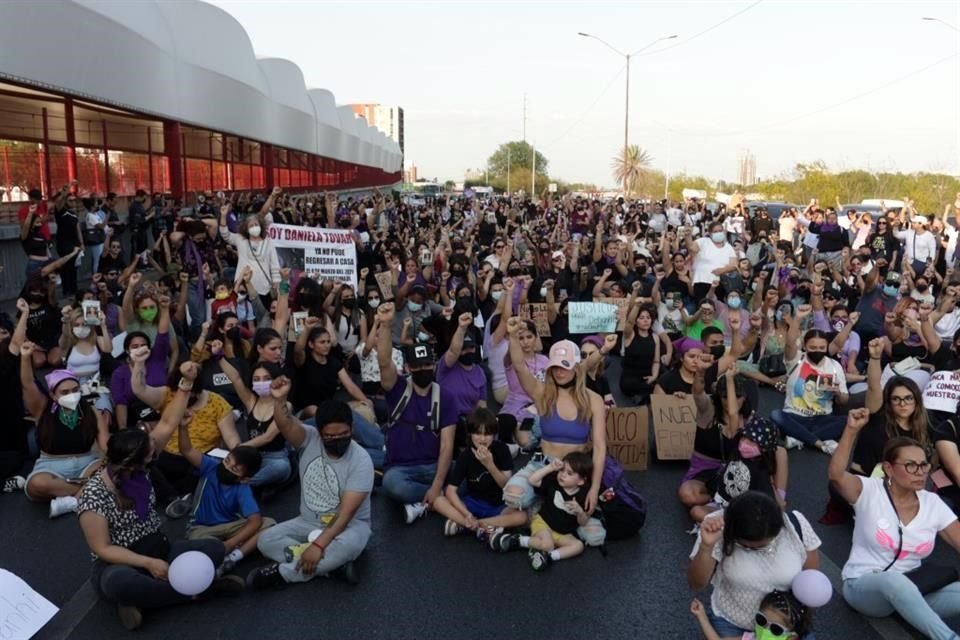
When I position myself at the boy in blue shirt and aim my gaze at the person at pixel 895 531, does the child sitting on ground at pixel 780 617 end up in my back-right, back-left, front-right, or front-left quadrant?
front-right

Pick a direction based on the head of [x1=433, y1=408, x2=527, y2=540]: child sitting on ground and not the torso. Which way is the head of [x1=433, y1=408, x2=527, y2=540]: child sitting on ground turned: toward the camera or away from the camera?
toward the camera

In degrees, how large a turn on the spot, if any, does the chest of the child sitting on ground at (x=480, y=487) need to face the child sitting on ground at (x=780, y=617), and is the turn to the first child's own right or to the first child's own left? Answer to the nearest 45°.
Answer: approximately 45° to the first child's own left

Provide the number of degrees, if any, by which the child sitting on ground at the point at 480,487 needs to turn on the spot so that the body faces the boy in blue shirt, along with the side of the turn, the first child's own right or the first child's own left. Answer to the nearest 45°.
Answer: approximately 90° to the first child's own right

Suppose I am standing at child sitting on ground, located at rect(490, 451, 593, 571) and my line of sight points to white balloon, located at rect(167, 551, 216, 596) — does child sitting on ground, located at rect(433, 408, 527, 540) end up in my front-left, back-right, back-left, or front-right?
front-right

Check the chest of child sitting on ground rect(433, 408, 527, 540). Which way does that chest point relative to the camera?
toward the camera

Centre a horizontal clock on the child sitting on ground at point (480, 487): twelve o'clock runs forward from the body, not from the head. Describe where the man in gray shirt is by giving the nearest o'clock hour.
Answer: The man in gray shirt is roughly at 2 o'clock from the child sitting on ground.

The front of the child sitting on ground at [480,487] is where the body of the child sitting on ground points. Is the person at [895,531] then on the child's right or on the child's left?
on the child's left
